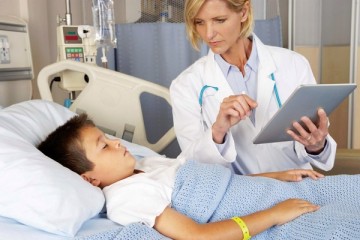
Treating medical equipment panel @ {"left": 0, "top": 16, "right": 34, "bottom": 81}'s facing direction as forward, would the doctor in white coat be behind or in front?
in front

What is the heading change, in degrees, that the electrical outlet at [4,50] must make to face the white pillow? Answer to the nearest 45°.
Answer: approximately 45° to its right

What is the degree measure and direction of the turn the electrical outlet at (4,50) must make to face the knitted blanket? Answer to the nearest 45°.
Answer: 0° — it already faces it

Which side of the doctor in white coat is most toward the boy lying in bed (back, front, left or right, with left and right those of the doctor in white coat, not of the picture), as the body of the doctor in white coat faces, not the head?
front

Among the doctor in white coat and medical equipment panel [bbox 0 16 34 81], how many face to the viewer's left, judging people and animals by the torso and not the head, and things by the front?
0

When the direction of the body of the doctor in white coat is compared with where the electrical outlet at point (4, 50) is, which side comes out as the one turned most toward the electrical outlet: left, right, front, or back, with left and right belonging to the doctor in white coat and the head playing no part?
right

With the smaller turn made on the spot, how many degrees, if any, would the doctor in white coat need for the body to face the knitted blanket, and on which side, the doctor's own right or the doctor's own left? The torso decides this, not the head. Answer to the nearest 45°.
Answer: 0° — they already face it

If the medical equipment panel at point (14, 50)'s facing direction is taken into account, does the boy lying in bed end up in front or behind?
in front

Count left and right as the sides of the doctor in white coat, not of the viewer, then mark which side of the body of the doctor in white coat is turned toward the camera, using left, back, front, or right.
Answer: front

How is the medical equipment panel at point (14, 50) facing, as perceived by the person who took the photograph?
facing the viewer and to the right of the viewer
